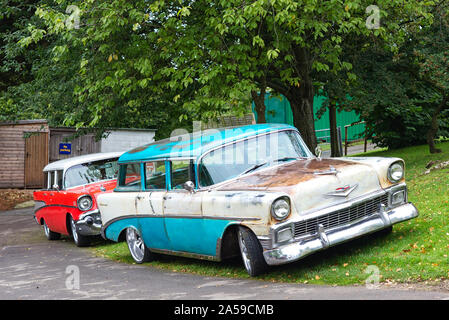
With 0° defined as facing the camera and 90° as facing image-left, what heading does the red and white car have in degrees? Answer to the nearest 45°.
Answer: approximately 315°

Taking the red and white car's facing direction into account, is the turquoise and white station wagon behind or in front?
in front

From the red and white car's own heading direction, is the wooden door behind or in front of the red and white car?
behind

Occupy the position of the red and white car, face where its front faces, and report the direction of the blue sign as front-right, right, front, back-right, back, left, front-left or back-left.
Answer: back-left

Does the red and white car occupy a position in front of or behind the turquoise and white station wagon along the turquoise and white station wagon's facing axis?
behind

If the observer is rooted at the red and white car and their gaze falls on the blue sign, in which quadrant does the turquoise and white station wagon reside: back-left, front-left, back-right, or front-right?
back-right

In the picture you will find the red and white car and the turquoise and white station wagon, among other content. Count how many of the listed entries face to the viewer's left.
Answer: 0

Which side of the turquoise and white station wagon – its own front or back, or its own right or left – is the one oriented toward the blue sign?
back
